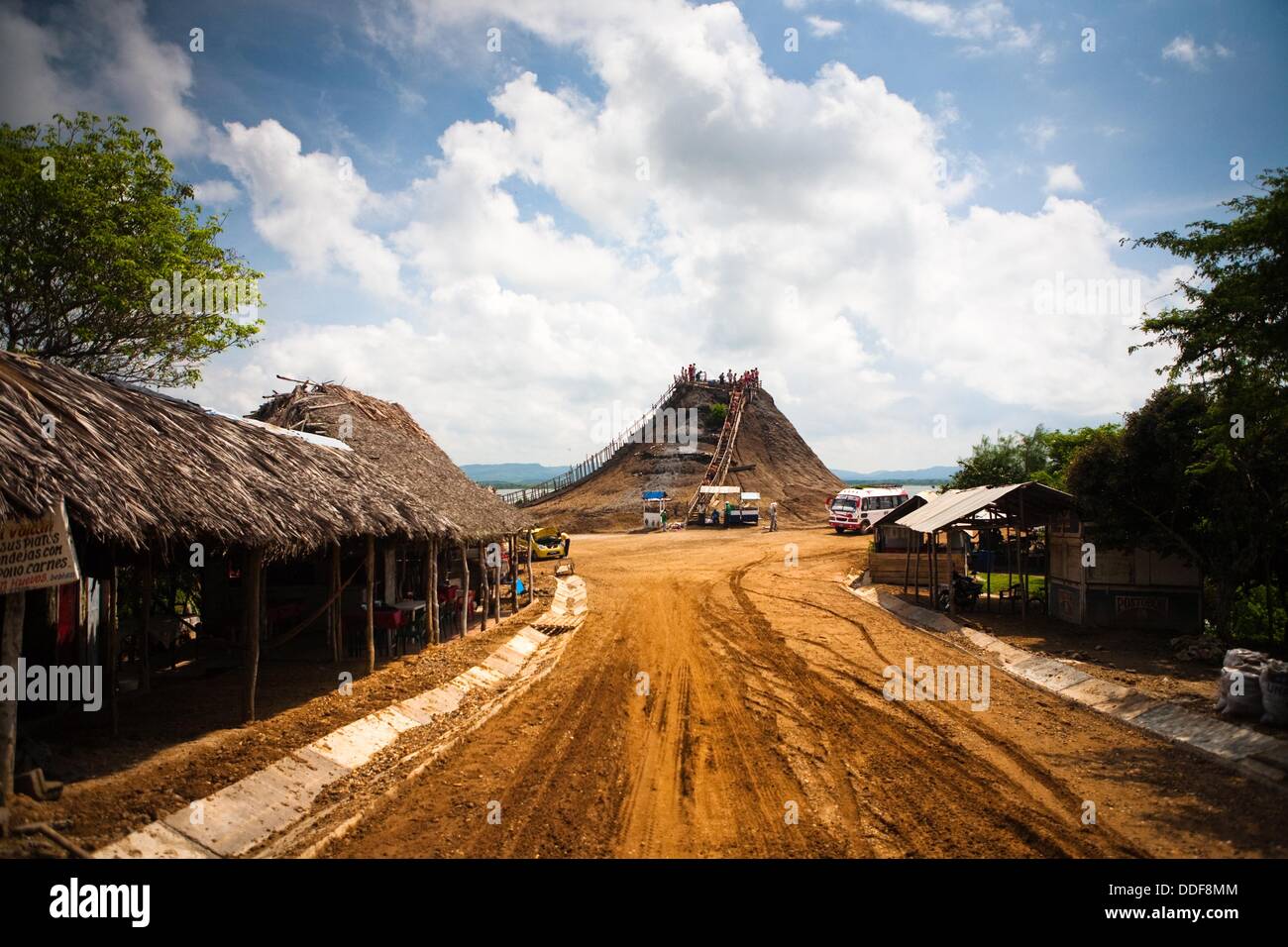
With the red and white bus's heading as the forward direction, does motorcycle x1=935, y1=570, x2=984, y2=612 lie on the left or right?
on its left

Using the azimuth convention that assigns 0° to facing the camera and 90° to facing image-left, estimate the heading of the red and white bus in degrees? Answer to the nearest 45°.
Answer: approximately 45°

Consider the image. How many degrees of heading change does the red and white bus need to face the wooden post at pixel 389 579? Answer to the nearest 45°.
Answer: approximately 45° to its left

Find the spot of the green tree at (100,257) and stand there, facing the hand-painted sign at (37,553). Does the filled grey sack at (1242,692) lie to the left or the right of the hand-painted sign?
left

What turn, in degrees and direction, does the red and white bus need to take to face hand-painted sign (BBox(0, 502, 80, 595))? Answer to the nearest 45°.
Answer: approximately 45° to its left

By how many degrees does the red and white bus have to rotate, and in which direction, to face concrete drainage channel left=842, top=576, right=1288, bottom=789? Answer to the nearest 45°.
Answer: approximately 45° to its left

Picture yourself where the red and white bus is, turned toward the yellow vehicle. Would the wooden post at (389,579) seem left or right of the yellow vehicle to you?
left

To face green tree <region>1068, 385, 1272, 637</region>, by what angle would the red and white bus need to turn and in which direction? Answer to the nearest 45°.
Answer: approximately 45° to its left

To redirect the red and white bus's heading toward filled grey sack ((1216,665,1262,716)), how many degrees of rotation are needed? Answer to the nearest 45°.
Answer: approximately 45° to its left
